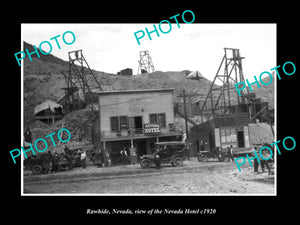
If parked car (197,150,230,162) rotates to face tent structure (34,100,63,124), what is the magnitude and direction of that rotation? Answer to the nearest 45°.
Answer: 0° — it already faces it

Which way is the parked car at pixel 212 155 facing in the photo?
to the viewer's left
